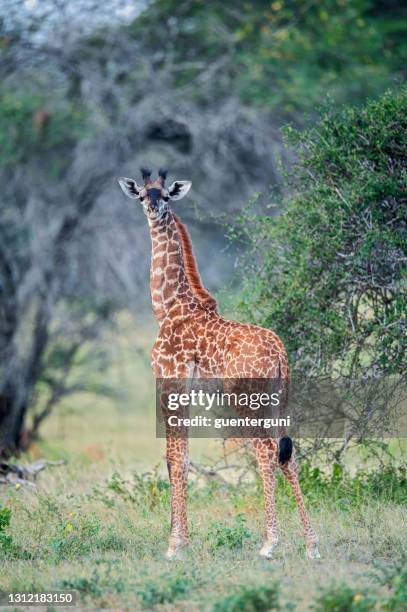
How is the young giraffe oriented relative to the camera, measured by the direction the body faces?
to the viewer's left
